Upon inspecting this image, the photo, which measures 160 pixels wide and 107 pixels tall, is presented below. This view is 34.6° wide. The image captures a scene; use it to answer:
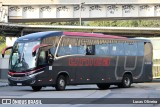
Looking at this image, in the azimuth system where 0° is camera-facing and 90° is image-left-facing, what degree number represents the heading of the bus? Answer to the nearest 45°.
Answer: approximately 45°
